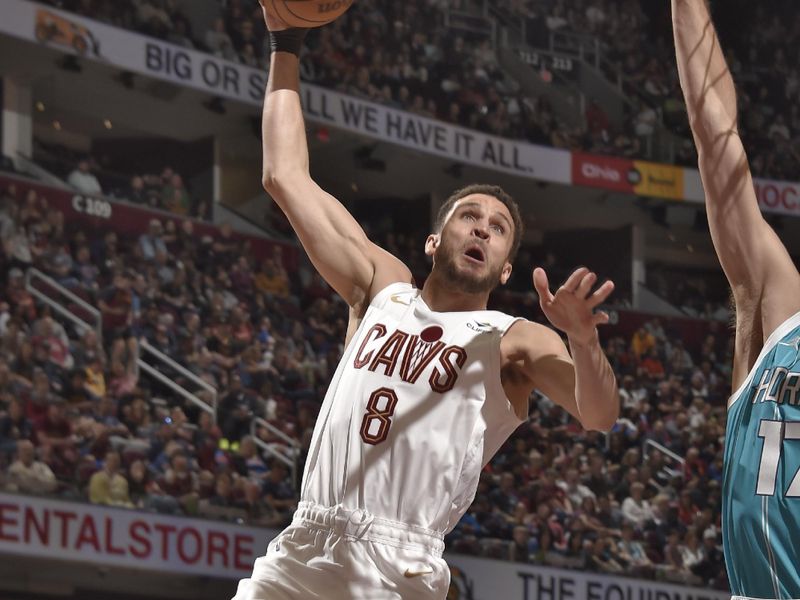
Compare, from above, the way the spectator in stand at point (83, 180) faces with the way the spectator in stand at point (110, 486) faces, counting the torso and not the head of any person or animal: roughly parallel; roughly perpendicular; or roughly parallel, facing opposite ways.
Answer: roughly parallel

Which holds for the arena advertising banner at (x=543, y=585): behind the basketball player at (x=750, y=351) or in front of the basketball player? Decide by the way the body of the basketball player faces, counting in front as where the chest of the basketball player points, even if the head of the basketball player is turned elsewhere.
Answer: behind

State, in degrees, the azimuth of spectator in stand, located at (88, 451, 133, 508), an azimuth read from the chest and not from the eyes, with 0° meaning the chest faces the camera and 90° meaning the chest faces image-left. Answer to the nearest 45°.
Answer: approximately 315°

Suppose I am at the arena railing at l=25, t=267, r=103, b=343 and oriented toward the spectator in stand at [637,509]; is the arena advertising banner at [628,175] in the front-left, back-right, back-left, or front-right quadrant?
front-left

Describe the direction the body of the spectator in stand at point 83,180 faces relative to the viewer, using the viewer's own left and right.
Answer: facing the viewer and to the right of the viewer

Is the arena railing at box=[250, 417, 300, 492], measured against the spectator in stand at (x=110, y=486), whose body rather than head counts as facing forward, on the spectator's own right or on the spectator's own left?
on the spectator's own left

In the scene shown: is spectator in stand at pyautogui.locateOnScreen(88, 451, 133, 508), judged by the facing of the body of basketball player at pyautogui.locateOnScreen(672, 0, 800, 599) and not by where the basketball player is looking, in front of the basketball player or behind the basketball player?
behind

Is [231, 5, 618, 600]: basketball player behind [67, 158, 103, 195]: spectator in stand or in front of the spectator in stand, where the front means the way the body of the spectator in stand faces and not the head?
in front

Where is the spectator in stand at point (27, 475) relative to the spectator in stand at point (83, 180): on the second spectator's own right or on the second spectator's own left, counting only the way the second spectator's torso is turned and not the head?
on the second spectator's own right

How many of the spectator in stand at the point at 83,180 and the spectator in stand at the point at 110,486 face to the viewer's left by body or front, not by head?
0

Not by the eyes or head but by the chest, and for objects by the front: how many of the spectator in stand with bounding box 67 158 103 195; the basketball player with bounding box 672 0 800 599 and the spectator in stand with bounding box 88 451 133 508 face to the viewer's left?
0

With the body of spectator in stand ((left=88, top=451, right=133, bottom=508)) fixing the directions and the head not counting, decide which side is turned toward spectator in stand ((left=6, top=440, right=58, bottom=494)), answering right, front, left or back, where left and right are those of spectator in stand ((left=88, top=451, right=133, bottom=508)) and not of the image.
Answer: right
